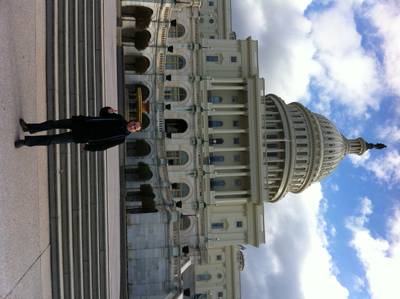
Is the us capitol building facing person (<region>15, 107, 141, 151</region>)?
yes

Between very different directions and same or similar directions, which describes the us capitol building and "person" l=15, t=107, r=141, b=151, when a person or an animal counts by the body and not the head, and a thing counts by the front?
same or similar directions

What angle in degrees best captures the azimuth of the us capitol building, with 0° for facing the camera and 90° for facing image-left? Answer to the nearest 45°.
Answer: approximately 0°

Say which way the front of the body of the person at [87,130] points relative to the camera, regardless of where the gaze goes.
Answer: toward the camera

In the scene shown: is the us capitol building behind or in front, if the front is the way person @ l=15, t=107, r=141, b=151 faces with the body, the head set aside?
behind

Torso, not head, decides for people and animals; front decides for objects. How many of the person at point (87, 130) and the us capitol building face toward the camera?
2
